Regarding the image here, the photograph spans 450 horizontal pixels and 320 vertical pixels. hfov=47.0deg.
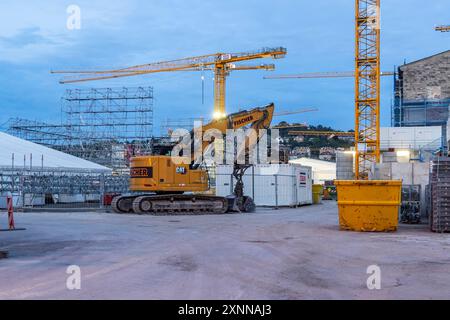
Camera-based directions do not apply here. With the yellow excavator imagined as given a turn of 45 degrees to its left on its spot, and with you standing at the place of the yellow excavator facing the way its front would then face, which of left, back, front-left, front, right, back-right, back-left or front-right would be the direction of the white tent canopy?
left

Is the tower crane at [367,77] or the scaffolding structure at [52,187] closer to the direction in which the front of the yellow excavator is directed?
the tower crane

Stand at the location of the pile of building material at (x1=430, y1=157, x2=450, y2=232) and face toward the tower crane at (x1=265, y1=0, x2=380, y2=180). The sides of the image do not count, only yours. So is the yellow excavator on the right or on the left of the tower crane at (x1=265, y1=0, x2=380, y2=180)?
left

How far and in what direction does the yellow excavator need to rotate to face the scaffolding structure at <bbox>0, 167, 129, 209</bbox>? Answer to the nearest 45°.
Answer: approximately 135° to its left

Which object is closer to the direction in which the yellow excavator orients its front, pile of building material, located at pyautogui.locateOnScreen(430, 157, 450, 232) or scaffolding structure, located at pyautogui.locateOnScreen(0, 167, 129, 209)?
the pile of building material

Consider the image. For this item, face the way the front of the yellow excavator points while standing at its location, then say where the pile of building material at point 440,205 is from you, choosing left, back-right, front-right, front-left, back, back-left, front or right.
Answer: front-right

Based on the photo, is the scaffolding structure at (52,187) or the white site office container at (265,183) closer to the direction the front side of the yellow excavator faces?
the white site office container

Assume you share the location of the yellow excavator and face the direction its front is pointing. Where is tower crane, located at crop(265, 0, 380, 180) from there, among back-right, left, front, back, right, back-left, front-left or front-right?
front-left

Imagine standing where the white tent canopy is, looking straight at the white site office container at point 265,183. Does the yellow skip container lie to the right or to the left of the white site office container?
right

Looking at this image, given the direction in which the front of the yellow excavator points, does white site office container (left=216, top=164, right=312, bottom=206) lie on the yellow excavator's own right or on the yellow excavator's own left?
on the yellow excavator's own left

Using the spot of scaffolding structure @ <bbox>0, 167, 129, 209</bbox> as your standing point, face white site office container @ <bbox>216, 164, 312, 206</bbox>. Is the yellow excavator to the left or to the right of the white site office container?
right

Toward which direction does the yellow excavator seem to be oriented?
to the viewer's right
